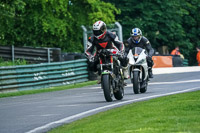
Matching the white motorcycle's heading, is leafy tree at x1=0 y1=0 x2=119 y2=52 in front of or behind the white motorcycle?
behind

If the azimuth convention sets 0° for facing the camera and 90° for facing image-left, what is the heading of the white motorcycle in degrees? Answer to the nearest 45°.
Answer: approximately 0°

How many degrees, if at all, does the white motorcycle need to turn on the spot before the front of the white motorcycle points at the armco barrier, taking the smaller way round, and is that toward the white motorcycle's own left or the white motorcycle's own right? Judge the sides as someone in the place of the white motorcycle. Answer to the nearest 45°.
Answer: approximately 135° to the white motorcycle's own right

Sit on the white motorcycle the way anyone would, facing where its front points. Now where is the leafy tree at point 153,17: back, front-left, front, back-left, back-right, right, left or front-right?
back
